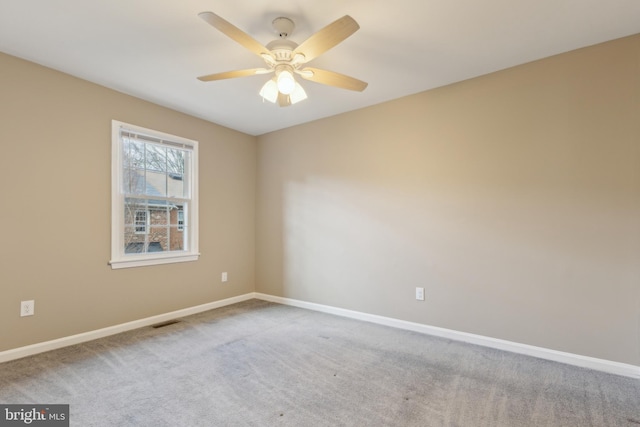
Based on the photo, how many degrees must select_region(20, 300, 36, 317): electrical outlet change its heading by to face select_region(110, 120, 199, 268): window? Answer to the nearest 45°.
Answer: approximately 90° to its left
